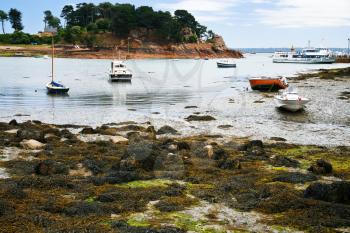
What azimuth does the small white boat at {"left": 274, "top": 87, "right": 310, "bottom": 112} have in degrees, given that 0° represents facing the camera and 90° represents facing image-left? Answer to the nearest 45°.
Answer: approximately 315°

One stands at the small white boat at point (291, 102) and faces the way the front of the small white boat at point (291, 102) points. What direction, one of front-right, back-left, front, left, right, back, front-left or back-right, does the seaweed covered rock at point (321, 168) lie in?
front-right

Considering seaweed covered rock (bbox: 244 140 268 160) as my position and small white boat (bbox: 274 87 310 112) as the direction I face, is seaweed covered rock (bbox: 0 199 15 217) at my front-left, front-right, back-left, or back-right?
back-left

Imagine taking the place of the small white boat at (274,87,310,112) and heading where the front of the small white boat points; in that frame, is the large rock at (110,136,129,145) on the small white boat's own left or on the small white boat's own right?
on the small white boat's own right

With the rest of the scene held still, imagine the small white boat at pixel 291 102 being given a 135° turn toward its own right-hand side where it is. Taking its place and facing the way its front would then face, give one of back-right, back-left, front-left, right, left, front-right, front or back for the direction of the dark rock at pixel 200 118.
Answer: front-left

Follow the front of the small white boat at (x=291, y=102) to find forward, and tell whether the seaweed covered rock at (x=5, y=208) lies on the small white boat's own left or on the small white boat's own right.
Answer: on the small white boat's own right

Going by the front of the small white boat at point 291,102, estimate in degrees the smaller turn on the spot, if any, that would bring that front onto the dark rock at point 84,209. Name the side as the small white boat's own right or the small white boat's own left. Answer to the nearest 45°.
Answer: approximately 45° to the small white boat's own right

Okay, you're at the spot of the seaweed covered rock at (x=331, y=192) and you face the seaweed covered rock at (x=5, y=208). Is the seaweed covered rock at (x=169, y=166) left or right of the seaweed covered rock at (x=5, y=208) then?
right
